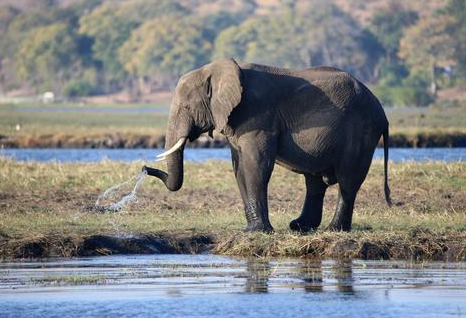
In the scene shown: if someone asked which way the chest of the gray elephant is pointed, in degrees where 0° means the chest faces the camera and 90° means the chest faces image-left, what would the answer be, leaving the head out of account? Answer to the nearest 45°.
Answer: approximately 90°
